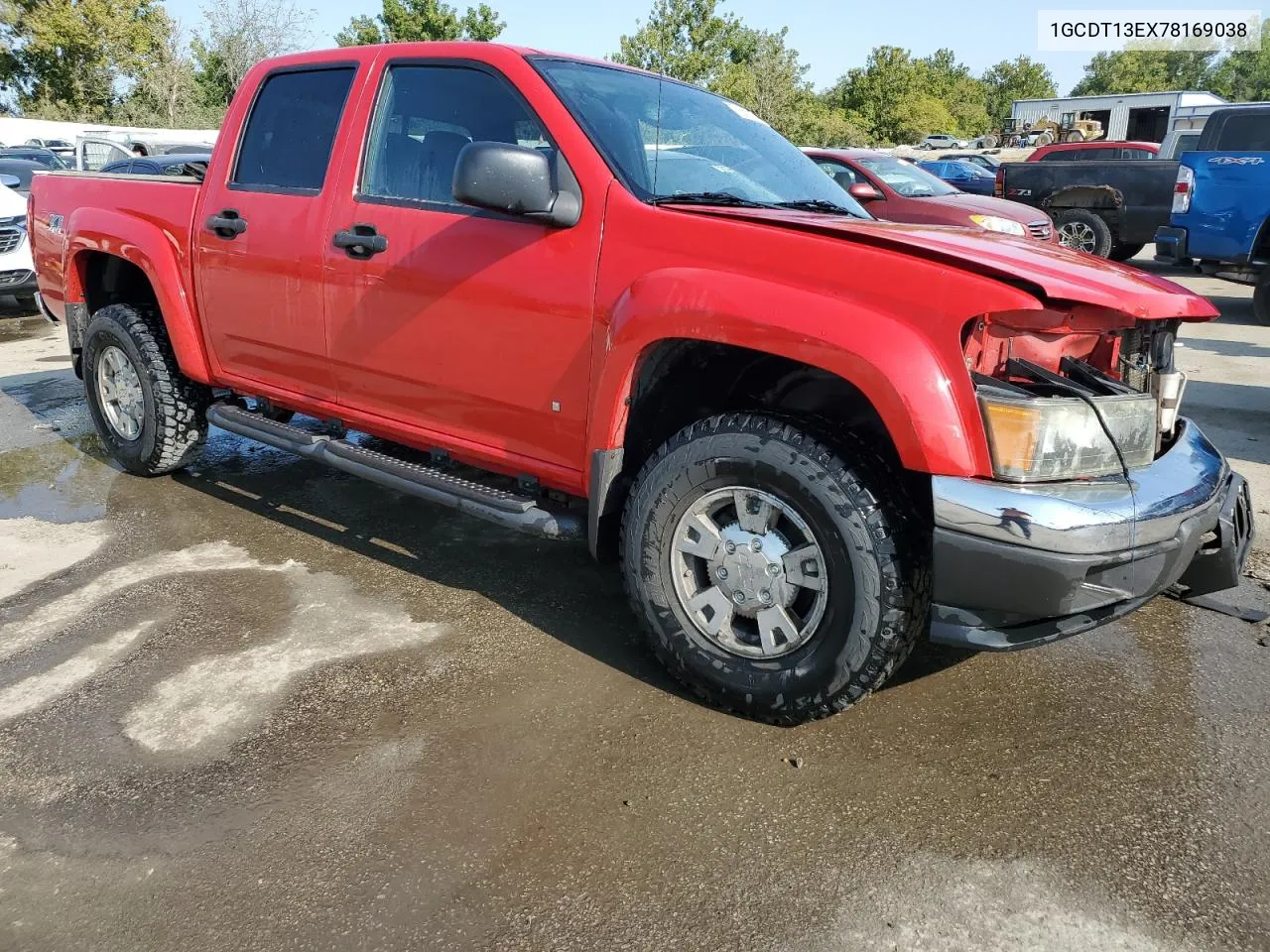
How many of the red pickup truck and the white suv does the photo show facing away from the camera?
0

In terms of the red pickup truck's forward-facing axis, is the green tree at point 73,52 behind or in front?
behind

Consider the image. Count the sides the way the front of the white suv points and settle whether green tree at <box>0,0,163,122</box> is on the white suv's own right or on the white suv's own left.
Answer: on the white suv's own left

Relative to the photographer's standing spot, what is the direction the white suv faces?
facing the viewer and to the right of the viewer

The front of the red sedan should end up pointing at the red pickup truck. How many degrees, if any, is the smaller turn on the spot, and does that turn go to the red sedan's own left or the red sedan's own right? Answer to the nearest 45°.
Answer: approximately 45° to the red sedan's own right

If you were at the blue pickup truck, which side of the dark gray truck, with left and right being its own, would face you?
right

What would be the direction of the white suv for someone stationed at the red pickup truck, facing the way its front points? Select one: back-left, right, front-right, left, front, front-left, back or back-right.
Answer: back

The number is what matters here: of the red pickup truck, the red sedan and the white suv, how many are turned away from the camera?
0

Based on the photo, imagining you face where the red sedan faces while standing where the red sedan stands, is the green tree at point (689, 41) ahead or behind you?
behind
